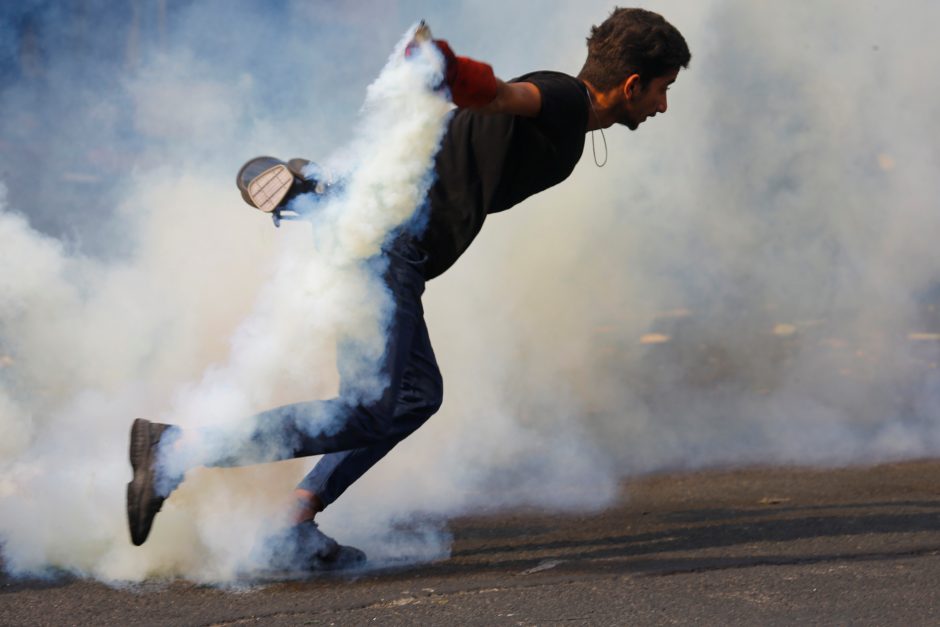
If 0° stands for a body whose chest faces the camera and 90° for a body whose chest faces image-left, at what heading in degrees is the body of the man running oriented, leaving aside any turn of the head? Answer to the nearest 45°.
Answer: approximately 270°

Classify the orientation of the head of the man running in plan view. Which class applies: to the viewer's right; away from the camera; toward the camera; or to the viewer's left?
to the viewer's right
